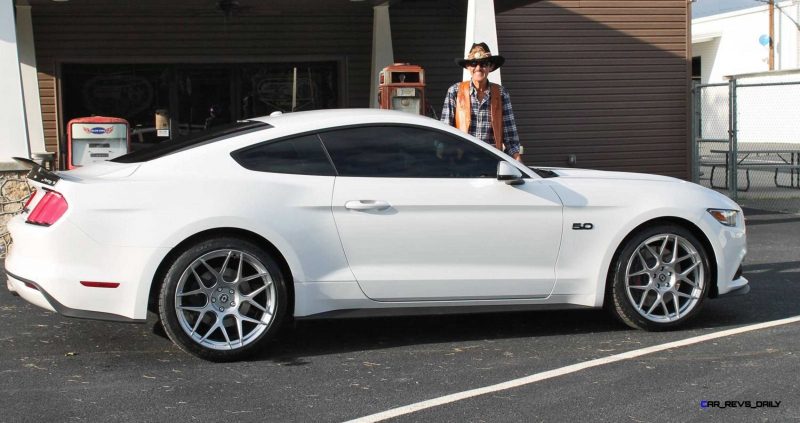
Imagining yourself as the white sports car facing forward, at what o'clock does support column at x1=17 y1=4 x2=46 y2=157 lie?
The support column is roughly at 8 o'clock from the white sports car.

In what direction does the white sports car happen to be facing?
to the viewer's right

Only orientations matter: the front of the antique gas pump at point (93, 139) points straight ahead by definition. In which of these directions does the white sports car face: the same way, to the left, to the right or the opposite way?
to the left

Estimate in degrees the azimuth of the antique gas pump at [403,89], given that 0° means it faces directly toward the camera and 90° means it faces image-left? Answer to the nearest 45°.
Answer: approximately 0°

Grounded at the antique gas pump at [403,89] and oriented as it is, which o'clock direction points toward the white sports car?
The white sports car is roughly at 12 o'clock from the antique gas pump.

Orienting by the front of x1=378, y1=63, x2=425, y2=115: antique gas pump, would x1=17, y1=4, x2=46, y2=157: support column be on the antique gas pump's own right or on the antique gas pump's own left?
on the antique gas pump's own right

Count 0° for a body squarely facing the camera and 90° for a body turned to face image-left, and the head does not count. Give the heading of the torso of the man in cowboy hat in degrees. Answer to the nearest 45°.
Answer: approximately 0°

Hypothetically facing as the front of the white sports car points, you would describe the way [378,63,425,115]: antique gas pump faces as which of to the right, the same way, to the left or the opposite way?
to the right

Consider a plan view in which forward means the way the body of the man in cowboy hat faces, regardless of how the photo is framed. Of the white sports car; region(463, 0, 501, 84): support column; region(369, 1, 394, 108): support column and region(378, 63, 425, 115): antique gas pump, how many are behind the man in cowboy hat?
3
